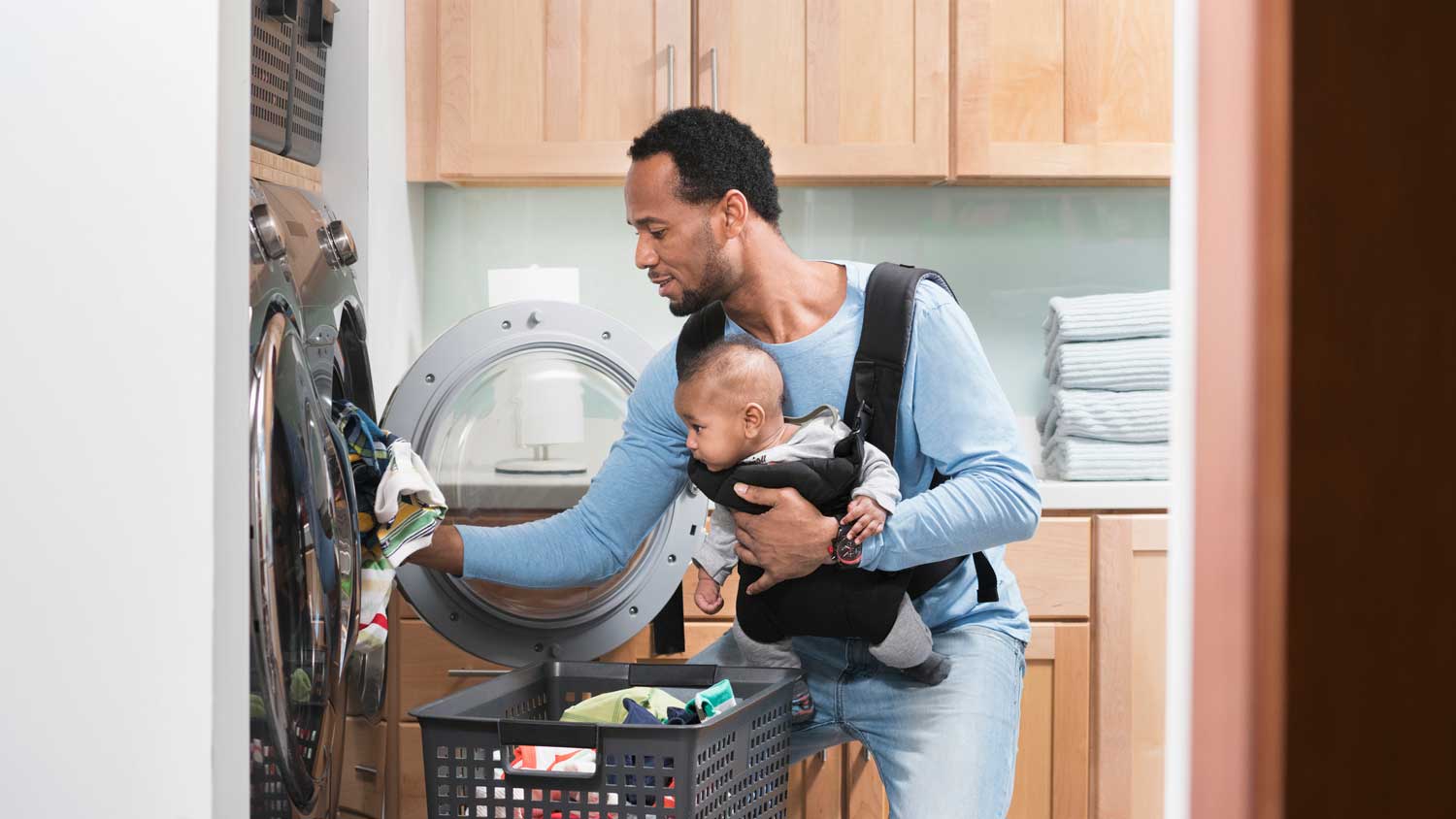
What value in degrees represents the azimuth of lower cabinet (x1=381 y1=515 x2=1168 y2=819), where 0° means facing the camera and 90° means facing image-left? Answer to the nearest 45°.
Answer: approximately 0°

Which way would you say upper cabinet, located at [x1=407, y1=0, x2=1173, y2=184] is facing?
toward the camera

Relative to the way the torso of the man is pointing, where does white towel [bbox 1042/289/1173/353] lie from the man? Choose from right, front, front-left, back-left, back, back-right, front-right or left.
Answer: back

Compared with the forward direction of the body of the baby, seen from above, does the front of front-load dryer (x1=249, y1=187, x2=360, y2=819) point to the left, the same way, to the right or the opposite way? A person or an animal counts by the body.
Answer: the opposite way

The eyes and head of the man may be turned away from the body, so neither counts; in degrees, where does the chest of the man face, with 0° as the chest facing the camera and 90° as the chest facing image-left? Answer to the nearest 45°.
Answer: approximately 45°

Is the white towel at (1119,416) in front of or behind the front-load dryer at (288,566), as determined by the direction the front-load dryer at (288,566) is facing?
in front

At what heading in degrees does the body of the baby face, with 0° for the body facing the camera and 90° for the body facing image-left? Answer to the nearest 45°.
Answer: approximately 45°

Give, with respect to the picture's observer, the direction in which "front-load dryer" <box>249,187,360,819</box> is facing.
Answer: facing to the right of the viewer

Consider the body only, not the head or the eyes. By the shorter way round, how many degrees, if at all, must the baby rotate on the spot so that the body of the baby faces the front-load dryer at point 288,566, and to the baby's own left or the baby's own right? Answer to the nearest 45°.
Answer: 0° — they already face it

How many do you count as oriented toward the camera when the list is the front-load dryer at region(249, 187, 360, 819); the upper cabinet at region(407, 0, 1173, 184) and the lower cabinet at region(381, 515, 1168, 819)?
2

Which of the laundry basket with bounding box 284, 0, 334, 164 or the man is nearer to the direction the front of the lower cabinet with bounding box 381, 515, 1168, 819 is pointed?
the man

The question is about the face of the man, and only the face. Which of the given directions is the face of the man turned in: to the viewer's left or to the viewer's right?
to the viewer's left

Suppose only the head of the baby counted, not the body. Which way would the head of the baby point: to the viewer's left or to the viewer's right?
to the viewer's left

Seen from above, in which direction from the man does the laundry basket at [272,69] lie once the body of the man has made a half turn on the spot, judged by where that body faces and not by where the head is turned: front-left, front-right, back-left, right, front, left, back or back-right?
back-left
